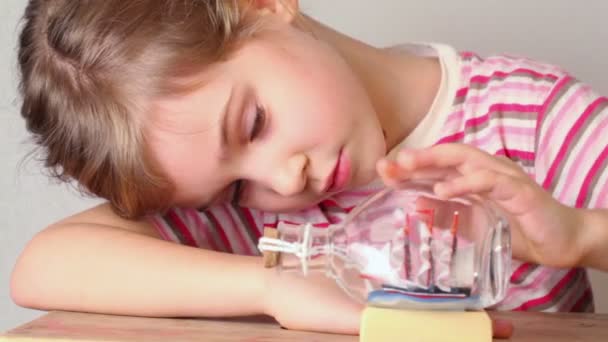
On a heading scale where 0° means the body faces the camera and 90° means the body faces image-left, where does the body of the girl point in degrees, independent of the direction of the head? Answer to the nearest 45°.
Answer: approximately 0°
